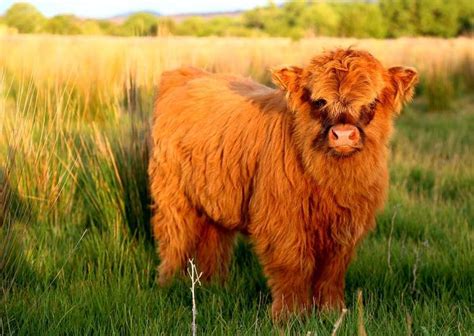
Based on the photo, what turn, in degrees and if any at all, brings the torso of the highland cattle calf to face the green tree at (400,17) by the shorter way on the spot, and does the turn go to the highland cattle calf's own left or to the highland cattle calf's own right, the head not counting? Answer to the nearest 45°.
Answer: approximately 135° to the highland cattle calf's own left

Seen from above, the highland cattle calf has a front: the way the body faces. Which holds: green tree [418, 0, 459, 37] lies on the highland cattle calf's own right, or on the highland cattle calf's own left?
on the highland cattle calf's own left

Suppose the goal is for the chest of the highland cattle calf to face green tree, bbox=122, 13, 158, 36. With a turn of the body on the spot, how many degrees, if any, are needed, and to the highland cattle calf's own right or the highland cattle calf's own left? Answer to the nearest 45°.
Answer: approximately 180°

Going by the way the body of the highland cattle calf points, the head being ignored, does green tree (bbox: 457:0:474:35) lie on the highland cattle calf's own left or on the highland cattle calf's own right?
on the highland cattle calf's own left

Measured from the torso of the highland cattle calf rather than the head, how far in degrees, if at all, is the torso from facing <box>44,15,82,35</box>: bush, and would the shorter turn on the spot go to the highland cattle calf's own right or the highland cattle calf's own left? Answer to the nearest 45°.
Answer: approximately 180°

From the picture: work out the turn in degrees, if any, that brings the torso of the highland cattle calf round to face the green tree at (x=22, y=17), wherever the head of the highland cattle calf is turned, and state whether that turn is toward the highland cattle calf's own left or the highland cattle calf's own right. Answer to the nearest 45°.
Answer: approximately 180°

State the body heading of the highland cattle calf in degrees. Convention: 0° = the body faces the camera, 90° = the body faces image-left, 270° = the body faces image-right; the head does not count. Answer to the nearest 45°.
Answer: approximately 315°
